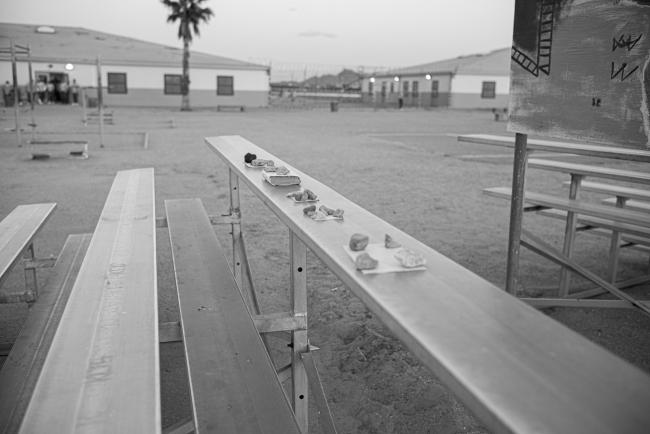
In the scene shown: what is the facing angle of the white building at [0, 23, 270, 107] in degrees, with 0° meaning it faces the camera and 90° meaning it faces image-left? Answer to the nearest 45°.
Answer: approximately 0°

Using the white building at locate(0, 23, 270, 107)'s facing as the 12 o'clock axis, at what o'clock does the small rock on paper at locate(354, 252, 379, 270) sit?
The small rock on paper is roughly at 12 o'clock from the white building.

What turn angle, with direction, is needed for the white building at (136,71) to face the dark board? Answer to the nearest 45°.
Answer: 0° — it already faces it

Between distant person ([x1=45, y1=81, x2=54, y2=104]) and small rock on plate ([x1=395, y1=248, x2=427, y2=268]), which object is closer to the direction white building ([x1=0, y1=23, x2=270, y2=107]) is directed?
the small rock on plate

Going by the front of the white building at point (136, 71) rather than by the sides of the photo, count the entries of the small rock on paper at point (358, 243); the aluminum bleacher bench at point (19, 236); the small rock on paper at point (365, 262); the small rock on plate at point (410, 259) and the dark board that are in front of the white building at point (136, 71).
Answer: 5

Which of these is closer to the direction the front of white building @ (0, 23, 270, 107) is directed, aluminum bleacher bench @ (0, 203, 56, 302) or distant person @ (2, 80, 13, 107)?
the aluminum bleacher bench

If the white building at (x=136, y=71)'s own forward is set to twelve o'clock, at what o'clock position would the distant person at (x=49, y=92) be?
The distant person is roughly at 2 o'clock from the white building.

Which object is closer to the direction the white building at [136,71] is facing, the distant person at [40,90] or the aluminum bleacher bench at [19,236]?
the aluminum bleacher bench

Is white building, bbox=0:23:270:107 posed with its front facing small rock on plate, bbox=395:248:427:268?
yes

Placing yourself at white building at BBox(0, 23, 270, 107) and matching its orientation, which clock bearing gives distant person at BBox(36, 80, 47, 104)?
The distant person is roughly at 2 o'clock from the white building.

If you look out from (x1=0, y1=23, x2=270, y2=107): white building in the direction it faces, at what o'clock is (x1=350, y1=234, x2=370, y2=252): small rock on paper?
The small rock on paper is roughly at 12 o'clock from the white building.

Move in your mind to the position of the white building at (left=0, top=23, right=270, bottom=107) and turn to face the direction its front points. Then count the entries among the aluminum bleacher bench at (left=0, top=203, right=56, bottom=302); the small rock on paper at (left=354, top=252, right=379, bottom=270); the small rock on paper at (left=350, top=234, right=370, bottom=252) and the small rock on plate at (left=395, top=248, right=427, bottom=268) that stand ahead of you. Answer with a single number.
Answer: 4

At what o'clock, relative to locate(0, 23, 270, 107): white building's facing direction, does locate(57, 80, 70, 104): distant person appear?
The distant person is roughly at 2 o'clock from the white building.

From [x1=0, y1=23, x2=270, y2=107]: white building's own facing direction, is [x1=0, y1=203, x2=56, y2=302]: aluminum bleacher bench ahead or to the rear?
ahead
